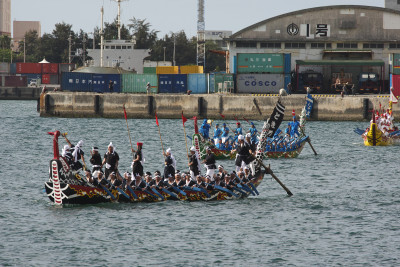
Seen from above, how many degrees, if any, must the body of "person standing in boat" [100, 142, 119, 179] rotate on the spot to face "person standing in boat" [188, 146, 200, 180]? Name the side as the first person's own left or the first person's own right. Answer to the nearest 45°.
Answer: approximately 135° to the first person's own left

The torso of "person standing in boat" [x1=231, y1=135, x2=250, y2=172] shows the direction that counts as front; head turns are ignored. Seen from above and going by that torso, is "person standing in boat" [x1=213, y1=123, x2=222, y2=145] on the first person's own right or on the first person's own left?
on the first person's own right

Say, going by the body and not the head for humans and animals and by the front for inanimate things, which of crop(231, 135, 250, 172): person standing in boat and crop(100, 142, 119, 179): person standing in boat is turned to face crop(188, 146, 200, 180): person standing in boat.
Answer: crop(231, 135, 250, 172): person standing in boat

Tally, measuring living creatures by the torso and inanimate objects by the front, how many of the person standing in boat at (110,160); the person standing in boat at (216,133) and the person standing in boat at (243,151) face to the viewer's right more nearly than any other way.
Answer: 0

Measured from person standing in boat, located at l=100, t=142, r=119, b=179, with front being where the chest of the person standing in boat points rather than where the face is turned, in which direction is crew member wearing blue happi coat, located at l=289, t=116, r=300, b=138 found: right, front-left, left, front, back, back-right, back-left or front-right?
back

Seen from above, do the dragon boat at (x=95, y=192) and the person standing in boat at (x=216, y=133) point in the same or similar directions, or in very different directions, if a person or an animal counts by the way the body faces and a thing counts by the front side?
same or similar directions

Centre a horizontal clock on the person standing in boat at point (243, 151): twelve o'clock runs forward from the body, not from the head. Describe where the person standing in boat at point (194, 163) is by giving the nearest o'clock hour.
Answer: the person standing in boat at point (194, 163) is roughly at 12 o'clock from the person standing in boat at point (243, 151).

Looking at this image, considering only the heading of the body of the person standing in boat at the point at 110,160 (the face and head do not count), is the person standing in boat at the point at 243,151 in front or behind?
behind

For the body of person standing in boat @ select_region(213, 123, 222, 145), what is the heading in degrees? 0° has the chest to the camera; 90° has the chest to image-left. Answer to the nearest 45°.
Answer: approximately 45°

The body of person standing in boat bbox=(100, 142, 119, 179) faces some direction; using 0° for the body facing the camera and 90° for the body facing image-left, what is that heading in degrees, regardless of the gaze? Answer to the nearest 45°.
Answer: approximately 45°

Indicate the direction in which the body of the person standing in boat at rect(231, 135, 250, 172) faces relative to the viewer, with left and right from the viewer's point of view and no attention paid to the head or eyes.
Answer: facing the viewer and to the left of the viewer

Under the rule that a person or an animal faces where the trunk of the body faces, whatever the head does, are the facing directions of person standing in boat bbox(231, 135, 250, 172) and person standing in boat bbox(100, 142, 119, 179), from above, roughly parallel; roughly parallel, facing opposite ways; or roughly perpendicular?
roughly parallel

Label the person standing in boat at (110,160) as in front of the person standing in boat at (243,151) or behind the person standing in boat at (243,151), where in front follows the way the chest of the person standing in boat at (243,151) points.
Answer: in front
